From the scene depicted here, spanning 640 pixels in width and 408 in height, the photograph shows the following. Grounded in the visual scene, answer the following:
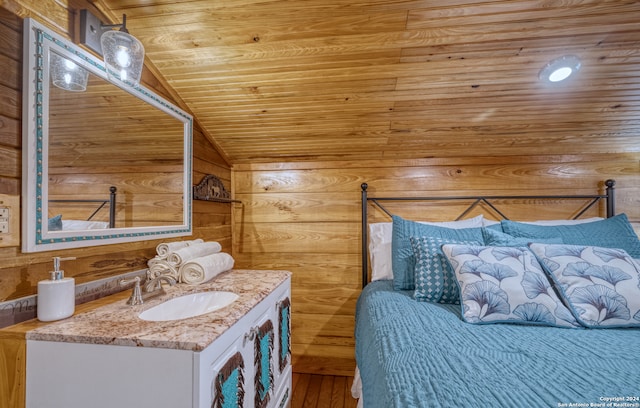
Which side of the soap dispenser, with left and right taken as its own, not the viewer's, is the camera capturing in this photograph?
right

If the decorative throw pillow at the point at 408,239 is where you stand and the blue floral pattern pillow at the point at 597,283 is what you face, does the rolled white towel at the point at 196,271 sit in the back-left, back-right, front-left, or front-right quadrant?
back-right

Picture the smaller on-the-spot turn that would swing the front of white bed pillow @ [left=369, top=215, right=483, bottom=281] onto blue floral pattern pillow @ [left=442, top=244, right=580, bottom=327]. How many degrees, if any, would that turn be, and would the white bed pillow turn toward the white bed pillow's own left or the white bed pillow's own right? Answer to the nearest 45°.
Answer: approximately 45° to the white bed pillow's own left

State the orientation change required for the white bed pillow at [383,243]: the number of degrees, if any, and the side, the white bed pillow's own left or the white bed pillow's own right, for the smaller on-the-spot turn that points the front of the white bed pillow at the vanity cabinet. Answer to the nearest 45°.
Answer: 0° — it already faces it

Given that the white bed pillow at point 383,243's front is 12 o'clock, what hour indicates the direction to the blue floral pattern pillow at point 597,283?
The blue floral pattern pillow is roughly at 10 o'clock from the white bed pillow.

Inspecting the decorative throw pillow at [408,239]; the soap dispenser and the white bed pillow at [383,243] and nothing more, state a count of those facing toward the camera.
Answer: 2
